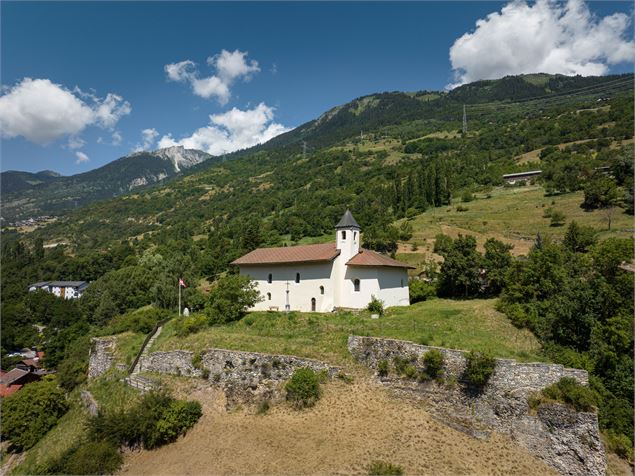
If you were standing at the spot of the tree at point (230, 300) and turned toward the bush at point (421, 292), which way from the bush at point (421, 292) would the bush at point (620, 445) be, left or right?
right

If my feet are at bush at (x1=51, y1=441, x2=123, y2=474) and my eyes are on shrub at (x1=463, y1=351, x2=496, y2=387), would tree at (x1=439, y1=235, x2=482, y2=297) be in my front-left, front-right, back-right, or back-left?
front-left

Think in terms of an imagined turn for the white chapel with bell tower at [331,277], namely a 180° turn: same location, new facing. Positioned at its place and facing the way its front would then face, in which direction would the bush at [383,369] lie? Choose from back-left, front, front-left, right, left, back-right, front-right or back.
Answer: back

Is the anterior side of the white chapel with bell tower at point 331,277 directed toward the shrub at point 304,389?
yes

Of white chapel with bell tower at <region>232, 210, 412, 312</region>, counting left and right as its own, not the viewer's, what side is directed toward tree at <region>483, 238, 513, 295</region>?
left

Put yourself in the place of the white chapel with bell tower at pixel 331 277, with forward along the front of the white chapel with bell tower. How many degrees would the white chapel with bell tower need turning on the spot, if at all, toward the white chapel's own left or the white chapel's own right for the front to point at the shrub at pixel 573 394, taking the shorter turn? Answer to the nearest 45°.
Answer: approximately 45° to the white chapel's own left

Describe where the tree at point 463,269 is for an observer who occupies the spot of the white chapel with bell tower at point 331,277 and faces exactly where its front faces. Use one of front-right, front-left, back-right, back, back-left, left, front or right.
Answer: left

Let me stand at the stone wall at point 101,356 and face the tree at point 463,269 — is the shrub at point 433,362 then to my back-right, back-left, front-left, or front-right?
front-right

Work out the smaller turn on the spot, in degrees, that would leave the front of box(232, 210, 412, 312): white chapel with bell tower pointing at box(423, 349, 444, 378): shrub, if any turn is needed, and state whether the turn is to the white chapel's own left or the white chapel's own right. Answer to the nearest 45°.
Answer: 0° — it already faces it

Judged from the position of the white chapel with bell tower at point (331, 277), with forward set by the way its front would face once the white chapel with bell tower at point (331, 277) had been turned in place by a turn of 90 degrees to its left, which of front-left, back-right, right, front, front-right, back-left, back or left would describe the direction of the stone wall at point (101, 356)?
back

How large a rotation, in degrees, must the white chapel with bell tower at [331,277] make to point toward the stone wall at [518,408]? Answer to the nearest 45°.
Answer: approximately 45° to its left

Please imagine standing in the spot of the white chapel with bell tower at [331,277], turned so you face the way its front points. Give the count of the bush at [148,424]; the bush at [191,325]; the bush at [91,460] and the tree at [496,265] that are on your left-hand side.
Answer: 1

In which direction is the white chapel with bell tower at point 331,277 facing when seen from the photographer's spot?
facing the viewer

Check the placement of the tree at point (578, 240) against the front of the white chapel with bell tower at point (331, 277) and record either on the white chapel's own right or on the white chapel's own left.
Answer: on the white chapel's own left

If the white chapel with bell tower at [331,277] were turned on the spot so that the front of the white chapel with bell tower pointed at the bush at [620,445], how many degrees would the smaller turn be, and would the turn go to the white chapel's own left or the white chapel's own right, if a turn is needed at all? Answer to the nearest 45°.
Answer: approximately 45° to the white chapel's own left

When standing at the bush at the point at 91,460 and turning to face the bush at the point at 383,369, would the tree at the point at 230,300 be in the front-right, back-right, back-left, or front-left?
front-left

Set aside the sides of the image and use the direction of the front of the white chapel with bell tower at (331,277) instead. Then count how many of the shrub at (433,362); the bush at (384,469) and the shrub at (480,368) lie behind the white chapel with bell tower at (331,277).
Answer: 0

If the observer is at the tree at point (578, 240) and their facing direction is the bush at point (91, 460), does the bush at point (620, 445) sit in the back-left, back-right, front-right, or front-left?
front-left
